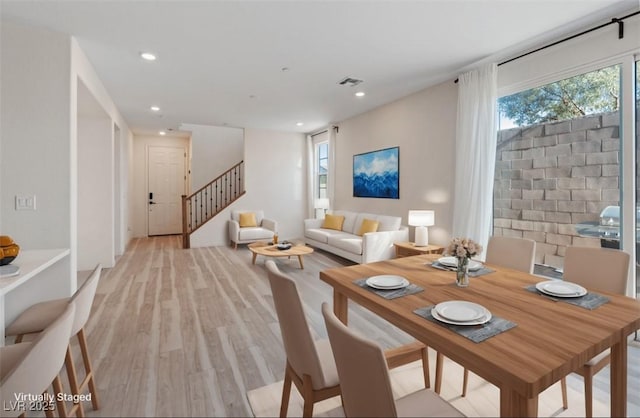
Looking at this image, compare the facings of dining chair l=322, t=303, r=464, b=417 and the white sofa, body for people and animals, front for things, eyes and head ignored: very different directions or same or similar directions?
very different directions

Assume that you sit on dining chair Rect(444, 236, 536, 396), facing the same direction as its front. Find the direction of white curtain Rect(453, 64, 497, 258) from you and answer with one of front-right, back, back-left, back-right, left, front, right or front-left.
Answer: back-right

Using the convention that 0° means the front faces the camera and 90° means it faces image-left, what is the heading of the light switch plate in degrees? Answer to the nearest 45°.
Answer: approximately 0°

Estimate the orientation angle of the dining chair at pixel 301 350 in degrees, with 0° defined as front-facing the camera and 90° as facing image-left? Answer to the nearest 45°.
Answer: approximately 225°

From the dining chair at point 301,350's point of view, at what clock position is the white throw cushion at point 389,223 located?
The white throw cushion is roughly at 11 o'clock from the dining chair.

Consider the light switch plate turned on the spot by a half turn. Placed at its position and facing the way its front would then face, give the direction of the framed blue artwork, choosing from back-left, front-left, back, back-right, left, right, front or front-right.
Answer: right

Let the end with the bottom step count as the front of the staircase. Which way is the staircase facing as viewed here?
to the viewer's left

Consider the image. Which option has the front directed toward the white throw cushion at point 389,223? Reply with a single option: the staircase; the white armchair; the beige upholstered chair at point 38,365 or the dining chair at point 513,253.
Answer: the white armchair

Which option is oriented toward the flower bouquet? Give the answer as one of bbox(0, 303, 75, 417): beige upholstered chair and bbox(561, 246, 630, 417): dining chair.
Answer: the dining chair
